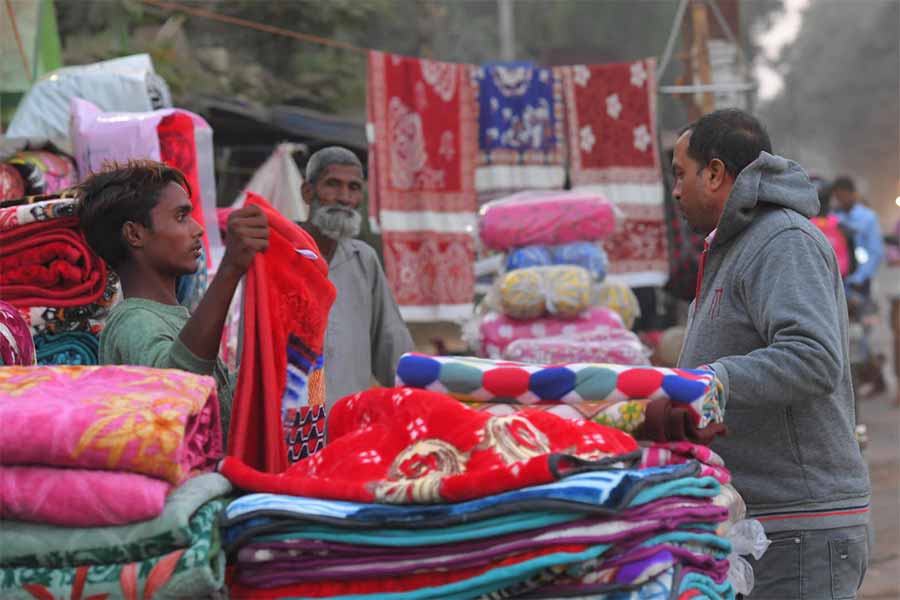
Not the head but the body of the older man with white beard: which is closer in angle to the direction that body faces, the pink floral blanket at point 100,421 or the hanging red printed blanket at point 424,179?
the pink floral blanket

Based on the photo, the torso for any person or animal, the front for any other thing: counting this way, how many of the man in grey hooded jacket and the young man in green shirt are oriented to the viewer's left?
1

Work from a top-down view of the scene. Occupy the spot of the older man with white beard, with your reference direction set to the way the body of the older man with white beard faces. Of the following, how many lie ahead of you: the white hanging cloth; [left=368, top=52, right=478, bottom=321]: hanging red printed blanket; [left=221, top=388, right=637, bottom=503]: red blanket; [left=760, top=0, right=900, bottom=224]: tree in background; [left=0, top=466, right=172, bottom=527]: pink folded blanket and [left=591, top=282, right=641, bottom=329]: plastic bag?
2

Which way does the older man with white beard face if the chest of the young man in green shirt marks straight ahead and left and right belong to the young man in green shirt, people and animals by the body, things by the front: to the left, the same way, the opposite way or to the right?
to the right

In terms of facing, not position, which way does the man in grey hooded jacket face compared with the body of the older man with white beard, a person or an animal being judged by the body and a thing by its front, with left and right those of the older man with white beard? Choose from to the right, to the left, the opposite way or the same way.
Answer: to the right

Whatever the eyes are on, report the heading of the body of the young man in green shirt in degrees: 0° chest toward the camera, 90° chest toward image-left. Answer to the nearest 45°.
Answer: approximately 270°

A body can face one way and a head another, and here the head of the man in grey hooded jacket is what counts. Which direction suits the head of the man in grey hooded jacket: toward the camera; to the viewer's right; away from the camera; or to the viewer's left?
to the viewer's left

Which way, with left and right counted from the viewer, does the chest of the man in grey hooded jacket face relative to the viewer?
facing to the left of the viewer

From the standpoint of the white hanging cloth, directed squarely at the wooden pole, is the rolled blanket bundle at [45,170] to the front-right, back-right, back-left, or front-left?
back-right

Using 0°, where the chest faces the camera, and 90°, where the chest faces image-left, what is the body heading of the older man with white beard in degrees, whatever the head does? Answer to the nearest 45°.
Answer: approximately 0°

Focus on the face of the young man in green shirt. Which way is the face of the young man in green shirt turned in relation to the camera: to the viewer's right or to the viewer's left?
to the viewer's right

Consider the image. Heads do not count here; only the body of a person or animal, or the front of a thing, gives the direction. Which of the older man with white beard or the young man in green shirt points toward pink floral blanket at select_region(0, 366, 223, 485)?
the older man with white beard

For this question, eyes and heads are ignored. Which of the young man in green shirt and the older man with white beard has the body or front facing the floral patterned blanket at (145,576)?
the older man with white beard

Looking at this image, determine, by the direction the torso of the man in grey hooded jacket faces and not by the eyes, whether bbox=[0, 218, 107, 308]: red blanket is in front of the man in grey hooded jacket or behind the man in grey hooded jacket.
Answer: in front
